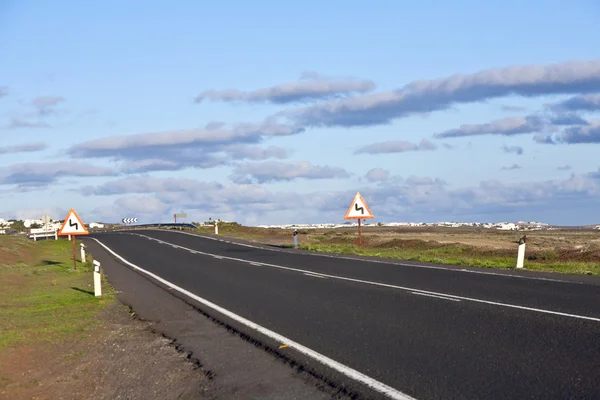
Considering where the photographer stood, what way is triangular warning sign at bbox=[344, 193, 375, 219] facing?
facing the viewer

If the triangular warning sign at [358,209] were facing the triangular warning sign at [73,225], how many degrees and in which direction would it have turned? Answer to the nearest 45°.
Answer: approximately 45° to its right

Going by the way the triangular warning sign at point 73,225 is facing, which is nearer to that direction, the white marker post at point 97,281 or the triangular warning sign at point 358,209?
the white marker post

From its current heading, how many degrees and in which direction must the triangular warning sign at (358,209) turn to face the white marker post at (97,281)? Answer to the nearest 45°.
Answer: approximately 45° to its right

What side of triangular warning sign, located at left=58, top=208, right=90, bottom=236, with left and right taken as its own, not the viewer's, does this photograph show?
front

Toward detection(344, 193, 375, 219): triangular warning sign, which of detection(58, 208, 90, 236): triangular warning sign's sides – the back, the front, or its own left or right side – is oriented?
left

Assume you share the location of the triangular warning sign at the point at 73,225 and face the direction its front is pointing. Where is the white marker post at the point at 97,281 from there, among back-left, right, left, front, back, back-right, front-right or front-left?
front

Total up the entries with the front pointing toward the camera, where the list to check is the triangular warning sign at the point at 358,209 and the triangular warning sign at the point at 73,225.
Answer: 2

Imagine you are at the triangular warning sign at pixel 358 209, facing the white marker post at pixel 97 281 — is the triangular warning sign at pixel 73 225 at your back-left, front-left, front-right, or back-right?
front-right

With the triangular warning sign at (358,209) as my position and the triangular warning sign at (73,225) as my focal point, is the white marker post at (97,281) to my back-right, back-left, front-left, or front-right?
front-left
